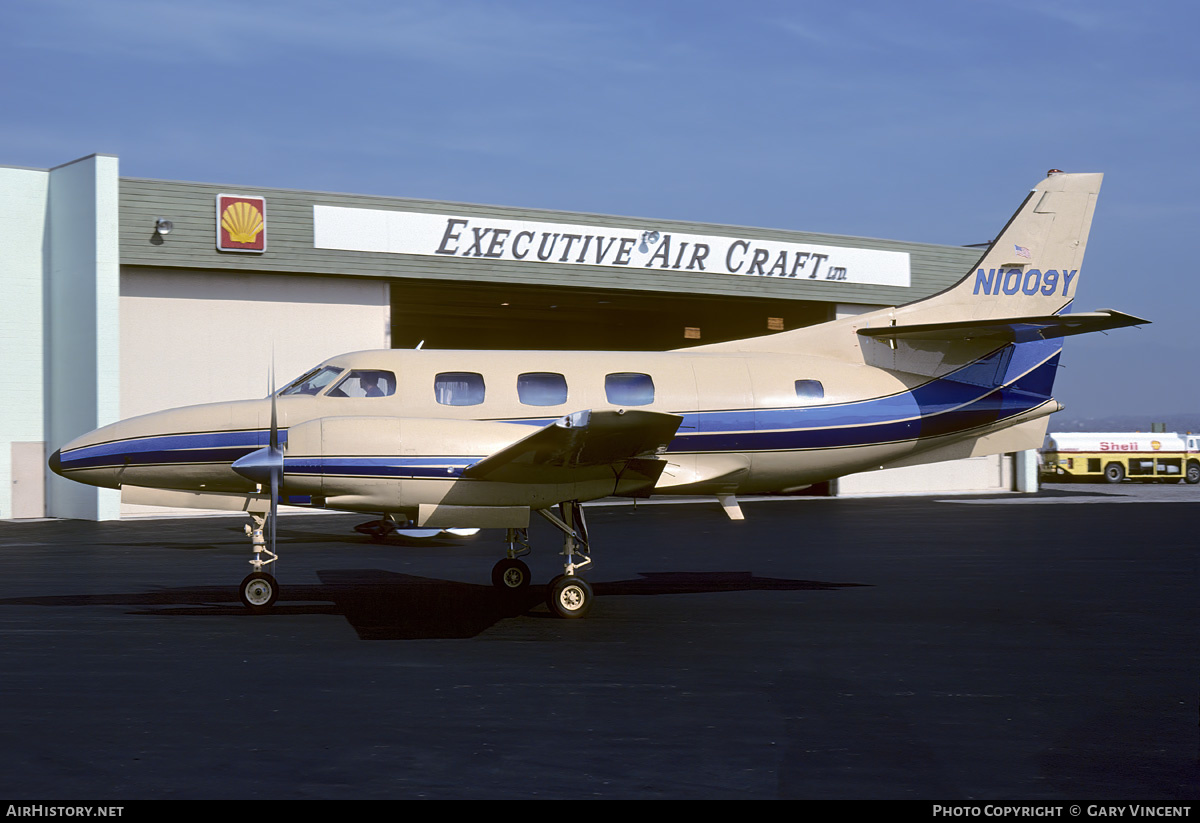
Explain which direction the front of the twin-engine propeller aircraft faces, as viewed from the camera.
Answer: facing to the left of the viewer
